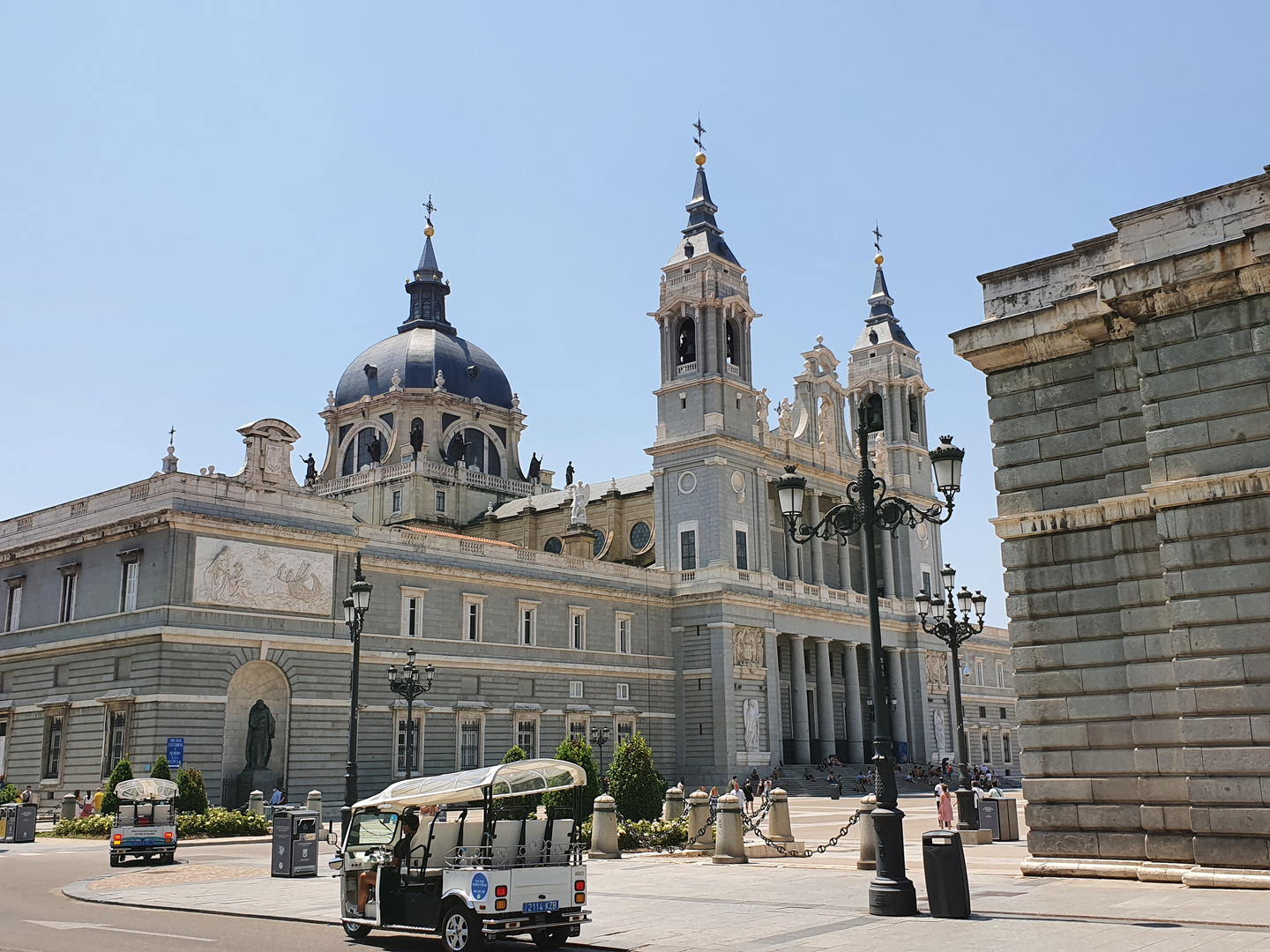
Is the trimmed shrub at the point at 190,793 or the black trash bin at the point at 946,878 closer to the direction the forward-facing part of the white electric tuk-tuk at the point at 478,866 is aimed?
the trimmed shrub

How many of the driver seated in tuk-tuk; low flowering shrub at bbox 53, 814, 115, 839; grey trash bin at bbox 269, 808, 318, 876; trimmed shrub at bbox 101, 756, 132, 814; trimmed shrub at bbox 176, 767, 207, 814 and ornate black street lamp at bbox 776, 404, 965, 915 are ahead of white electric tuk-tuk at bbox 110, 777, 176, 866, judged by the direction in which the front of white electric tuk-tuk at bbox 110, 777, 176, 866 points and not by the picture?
3

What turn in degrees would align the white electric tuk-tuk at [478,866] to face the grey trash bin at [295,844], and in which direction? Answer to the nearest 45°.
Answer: approximately 45° to its right

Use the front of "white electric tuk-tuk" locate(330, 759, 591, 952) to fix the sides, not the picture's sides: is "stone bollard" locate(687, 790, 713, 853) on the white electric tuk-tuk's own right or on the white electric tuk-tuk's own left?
on the white electric tuk-tuk's own right

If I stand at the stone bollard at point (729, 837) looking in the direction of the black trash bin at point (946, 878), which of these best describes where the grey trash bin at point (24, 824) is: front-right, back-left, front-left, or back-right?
back-right

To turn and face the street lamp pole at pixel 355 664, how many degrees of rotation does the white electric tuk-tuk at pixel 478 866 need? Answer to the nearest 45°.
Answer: approximately 45° to its right

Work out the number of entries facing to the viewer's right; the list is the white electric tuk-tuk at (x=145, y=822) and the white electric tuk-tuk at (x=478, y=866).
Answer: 0

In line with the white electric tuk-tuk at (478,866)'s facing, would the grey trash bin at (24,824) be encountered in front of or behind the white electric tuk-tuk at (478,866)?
in front

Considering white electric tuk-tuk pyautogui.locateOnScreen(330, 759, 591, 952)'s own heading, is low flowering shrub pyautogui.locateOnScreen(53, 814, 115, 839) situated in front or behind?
in front
